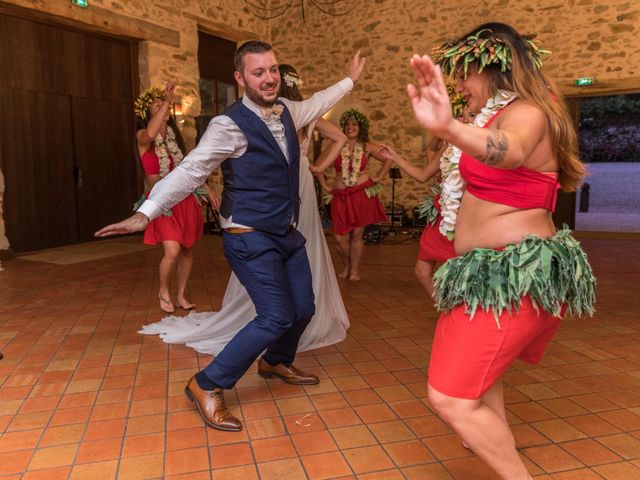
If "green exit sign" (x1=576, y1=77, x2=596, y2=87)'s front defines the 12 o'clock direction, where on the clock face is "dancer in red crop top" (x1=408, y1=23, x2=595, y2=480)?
The dancer in red crop top is roughly at 12 o'clock from the green exit sign.

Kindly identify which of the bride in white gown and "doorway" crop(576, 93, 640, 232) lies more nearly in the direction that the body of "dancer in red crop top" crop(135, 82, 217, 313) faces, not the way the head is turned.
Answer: the bride in white gown

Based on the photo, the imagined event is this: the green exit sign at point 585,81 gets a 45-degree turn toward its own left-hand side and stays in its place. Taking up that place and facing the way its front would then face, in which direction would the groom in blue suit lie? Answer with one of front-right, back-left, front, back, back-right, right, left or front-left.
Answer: front-right

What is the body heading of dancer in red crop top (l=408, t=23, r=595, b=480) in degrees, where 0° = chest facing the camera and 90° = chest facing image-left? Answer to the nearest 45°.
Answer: approximately 90°

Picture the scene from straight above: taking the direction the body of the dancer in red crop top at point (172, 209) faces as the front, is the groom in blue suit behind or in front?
in front

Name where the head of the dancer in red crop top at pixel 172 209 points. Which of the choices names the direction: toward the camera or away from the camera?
toward the camera

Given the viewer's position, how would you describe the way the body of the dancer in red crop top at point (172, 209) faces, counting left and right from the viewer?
facing the viewer and to the right of the viewer

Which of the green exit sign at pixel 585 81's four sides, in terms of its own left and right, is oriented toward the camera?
front

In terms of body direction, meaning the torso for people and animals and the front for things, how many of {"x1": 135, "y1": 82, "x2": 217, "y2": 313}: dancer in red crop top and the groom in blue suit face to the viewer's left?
0

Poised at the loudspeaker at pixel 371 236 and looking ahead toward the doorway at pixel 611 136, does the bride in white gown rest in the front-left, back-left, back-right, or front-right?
back-right

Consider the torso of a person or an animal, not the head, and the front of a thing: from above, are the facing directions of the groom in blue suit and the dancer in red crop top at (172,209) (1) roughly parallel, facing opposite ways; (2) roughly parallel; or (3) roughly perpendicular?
roughly parallel

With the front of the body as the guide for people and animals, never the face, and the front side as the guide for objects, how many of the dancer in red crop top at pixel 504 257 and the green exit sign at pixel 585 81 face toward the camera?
1
